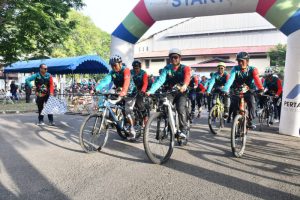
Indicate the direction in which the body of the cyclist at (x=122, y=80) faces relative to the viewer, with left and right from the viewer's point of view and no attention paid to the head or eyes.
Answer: facing the viewer and to the left of the viewer

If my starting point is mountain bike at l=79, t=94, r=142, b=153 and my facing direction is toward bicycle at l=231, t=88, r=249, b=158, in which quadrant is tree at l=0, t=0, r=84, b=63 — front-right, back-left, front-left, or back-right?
back-left

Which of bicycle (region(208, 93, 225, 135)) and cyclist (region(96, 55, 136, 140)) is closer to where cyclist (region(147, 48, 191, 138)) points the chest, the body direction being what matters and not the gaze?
the cyclist

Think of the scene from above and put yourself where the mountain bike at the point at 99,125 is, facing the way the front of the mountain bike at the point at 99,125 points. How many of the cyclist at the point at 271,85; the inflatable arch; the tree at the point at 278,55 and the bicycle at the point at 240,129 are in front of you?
0

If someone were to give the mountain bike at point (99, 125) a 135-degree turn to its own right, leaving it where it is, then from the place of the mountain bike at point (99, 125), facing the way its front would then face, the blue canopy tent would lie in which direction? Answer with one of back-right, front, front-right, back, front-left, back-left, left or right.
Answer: front

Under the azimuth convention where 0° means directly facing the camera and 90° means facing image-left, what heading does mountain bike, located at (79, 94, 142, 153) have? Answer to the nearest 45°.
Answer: approximately 45°

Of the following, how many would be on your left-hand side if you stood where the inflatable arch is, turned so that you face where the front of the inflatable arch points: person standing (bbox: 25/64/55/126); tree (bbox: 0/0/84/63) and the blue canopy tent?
0

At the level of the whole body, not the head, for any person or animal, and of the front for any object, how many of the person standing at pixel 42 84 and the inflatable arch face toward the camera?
2

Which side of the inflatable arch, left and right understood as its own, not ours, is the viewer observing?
front

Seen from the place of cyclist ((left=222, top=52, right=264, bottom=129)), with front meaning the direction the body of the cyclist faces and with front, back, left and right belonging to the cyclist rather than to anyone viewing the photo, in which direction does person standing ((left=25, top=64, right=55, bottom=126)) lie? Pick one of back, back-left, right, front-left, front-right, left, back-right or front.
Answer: right

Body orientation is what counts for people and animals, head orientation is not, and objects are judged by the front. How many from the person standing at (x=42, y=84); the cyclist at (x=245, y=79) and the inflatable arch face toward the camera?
3

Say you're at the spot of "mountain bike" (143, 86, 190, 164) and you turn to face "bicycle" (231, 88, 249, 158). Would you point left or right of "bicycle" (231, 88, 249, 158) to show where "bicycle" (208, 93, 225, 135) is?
left

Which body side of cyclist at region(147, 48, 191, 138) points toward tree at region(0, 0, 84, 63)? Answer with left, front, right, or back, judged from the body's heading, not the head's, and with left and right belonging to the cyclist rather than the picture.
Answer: right

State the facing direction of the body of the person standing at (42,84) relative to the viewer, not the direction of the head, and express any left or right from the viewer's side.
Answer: facing the viewer
